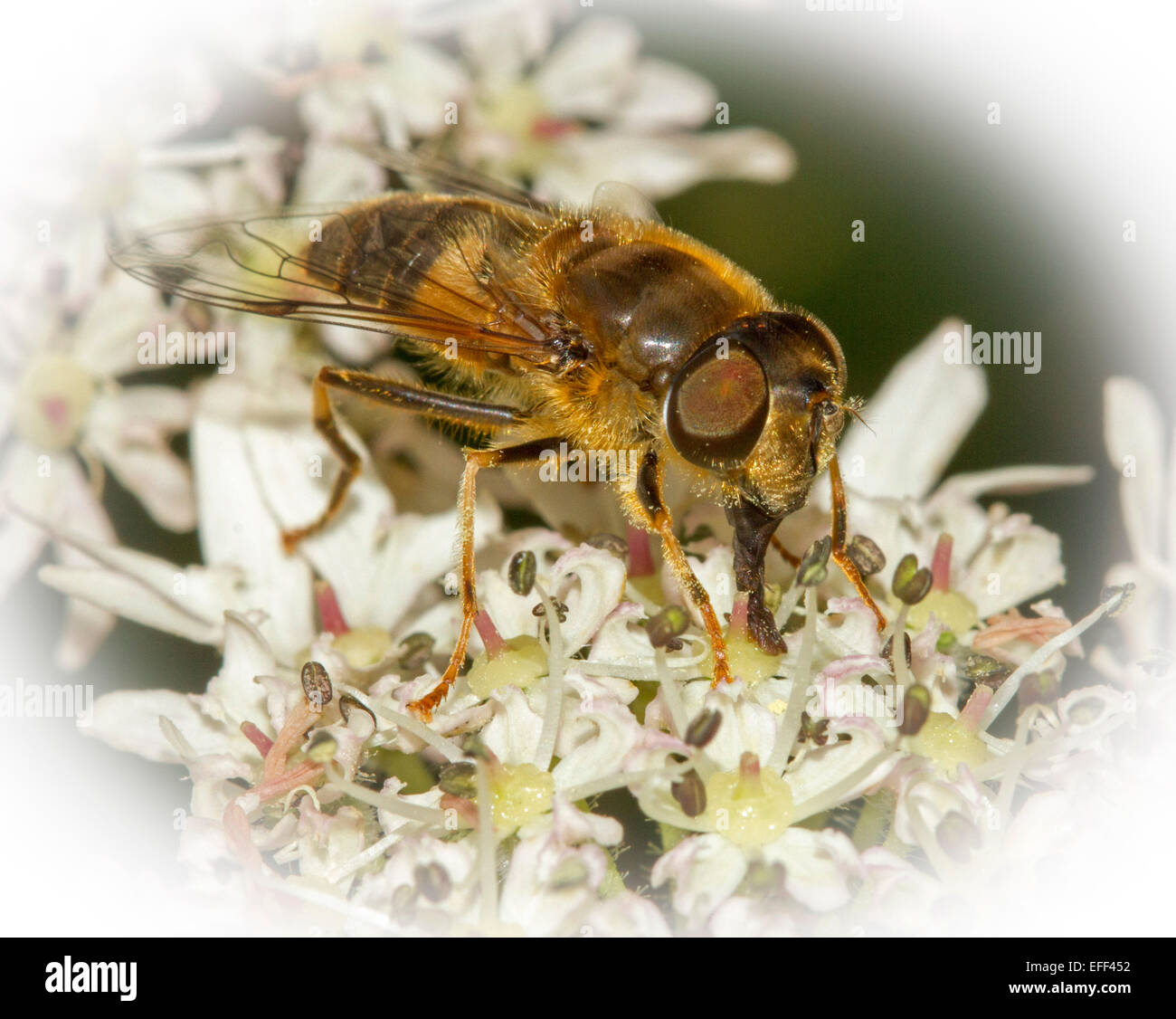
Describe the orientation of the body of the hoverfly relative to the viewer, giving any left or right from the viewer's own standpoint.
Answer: facing the viewer and to the right of the viewer
